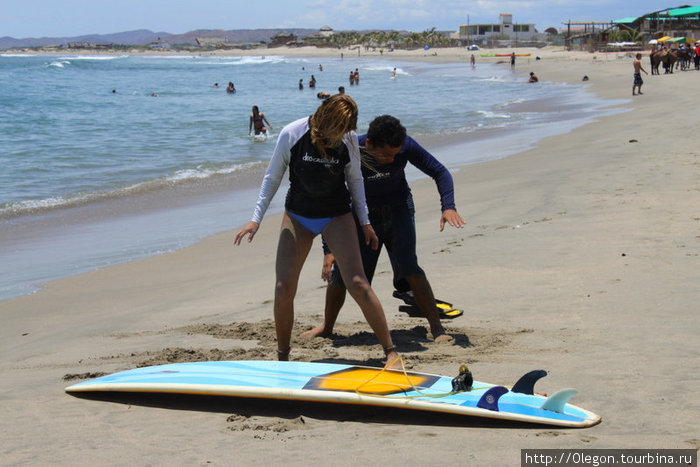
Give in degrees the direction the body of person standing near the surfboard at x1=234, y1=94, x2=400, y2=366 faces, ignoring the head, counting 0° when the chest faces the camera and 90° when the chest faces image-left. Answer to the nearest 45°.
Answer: approximately 0°
